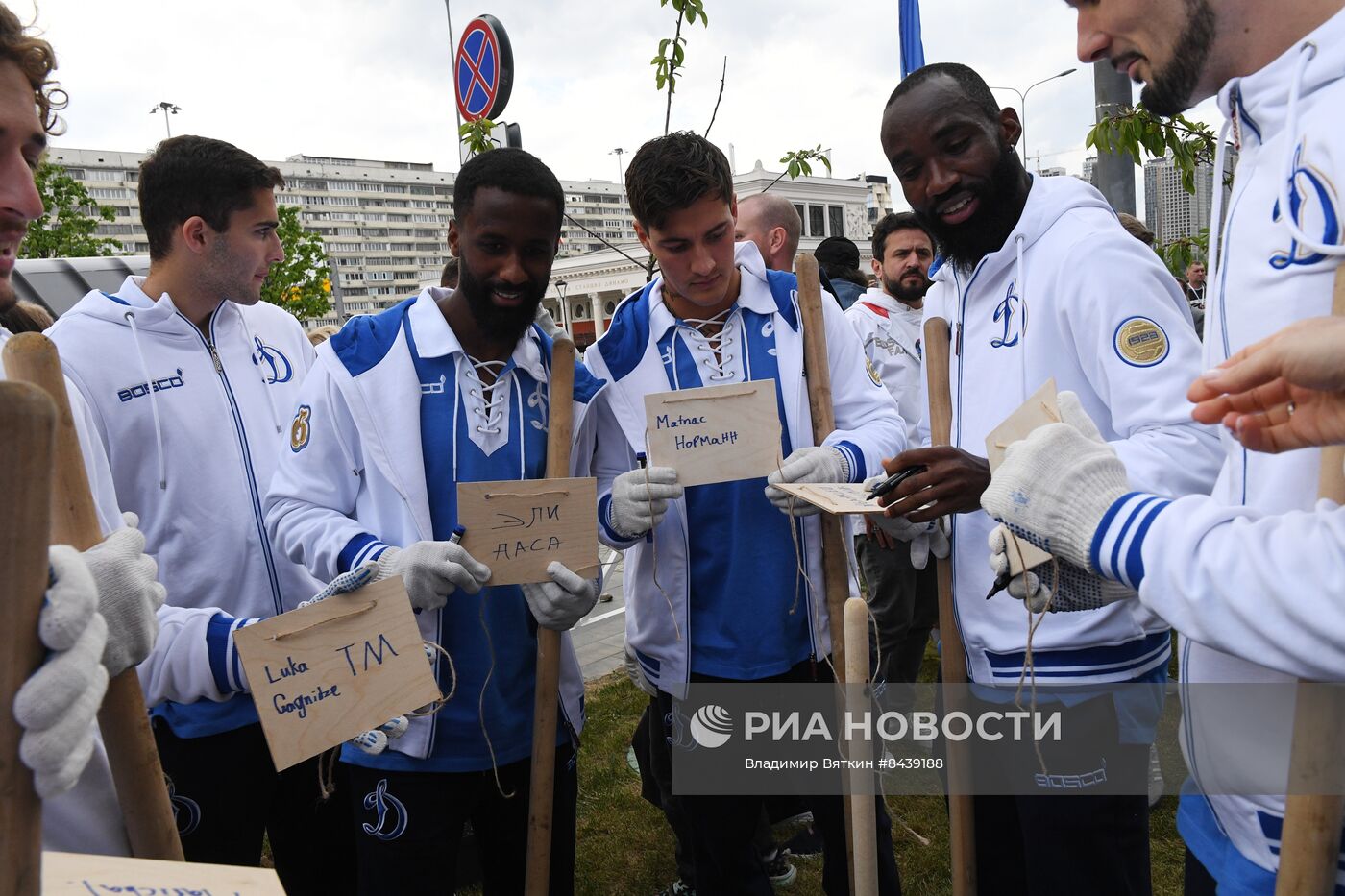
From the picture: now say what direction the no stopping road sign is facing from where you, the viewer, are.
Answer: facing the viewer and to the left of the viewer

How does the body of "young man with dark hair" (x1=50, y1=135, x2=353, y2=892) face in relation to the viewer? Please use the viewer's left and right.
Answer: facing the viewer and to the right of the viewer

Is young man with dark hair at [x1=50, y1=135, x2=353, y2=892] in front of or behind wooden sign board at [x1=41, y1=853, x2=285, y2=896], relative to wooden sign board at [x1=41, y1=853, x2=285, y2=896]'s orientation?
behind

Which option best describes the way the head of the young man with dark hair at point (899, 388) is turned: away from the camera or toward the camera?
toward the camera

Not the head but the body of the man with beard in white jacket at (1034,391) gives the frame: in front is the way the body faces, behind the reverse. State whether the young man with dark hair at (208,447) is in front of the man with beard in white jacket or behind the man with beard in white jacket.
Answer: in front

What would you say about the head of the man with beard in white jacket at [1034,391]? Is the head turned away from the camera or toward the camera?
toward the camera

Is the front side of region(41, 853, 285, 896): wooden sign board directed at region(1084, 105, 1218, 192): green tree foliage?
no

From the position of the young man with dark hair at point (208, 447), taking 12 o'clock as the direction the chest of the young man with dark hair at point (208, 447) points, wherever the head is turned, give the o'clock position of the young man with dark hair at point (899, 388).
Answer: the young man with dark hair at point (899, 388) is roughly at 10 o'clock from the young man with dark hair at point (208, 447).

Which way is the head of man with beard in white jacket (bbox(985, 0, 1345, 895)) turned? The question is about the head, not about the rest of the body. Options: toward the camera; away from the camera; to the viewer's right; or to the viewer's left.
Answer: to the viewer's left

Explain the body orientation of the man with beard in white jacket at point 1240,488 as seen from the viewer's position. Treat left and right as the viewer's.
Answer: facing to the left of the viewer

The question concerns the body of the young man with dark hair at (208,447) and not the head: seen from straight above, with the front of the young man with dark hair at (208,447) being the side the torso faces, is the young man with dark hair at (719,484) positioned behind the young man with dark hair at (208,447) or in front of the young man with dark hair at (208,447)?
in front

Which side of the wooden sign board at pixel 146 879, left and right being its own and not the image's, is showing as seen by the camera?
front

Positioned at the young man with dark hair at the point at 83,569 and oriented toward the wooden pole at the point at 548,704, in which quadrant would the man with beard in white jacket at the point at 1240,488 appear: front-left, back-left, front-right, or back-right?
front-right

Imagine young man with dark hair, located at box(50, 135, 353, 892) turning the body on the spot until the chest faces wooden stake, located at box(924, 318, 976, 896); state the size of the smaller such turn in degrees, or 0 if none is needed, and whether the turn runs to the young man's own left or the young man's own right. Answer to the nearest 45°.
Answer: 0° — they already face it

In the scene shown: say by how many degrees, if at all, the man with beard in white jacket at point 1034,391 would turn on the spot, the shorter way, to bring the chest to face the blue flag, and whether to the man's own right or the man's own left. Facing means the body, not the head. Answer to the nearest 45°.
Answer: approximately 135° to the man's own right

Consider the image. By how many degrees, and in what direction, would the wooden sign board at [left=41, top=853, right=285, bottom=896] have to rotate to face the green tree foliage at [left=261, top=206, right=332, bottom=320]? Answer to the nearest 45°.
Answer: approximately 180°

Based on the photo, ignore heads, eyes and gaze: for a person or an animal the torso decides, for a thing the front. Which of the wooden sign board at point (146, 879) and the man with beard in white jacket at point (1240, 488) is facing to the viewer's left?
the man with beard in white jacket

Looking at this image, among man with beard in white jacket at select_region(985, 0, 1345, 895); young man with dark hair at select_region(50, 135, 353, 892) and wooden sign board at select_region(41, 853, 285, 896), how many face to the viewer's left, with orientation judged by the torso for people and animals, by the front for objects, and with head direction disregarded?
1

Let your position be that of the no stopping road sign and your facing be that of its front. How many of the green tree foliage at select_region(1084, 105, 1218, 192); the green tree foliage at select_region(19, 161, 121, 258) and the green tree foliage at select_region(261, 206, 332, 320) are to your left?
1

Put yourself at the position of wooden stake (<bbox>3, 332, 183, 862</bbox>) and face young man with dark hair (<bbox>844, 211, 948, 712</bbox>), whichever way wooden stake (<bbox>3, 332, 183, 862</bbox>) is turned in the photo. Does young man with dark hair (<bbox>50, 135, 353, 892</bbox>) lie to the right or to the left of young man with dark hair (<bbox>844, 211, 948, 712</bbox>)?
left

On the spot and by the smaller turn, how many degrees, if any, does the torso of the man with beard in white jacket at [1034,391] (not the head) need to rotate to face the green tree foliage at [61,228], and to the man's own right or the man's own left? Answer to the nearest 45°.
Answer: approximately 90° to the man's own right
